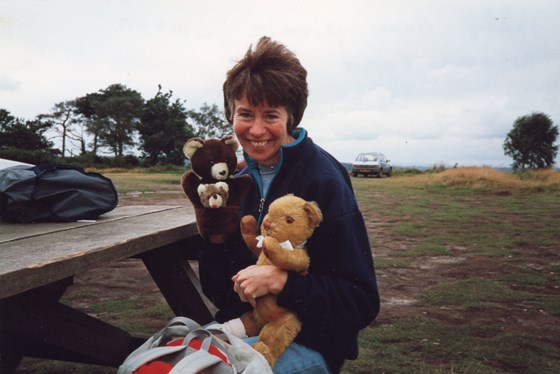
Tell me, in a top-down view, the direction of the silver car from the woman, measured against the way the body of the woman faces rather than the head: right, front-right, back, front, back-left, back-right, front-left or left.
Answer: back-right

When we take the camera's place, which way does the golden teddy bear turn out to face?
facing the viewer and to the left of the viewer

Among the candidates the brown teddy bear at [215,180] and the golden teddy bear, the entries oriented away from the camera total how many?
0

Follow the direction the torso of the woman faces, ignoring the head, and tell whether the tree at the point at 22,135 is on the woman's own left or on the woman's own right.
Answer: on the woman's own right

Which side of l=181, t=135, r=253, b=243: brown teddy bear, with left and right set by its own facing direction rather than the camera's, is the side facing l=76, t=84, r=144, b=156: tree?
back

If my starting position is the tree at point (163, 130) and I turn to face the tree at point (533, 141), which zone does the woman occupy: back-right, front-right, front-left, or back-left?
front-right

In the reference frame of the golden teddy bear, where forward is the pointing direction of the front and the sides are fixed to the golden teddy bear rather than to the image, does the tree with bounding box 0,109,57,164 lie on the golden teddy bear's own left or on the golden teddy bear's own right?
on the golden teddy bear's own right

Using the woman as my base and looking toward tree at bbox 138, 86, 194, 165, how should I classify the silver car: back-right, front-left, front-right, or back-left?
front-right

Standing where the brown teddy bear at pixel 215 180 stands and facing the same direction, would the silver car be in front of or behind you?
behind

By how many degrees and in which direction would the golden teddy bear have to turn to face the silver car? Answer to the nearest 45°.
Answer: approximately 135° to its right

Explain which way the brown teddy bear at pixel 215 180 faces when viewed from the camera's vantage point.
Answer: facing the viewer

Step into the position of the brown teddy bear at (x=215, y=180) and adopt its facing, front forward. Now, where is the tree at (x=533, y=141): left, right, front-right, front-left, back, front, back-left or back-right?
back-left

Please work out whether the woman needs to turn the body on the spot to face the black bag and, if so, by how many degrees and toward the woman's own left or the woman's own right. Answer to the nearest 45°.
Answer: approximately 45° to the woman's own right
